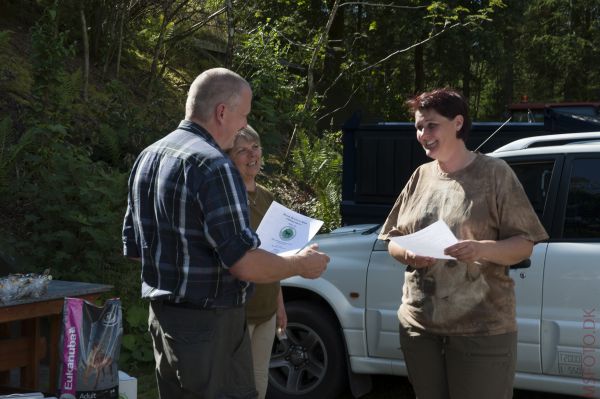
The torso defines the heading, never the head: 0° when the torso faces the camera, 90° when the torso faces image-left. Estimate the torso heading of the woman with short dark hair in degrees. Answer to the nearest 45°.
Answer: approximately 45°

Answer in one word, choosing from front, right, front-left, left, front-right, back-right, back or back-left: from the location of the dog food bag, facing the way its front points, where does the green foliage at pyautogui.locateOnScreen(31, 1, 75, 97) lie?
back

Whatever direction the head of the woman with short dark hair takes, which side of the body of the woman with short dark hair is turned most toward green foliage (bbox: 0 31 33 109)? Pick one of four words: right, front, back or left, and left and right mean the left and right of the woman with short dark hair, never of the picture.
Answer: right

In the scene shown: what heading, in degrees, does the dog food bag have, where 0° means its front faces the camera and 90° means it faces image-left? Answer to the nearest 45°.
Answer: approximately 0°

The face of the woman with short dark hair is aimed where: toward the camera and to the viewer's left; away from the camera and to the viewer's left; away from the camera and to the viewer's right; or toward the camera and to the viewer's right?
toward the camera and to the viewer's left

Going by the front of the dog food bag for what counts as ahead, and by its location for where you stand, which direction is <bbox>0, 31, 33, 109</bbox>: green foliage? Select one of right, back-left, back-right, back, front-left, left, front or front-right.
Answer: back

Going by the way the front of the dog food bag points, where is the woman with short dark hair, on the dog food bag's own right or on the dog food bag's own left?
on the dog food bag's own left
